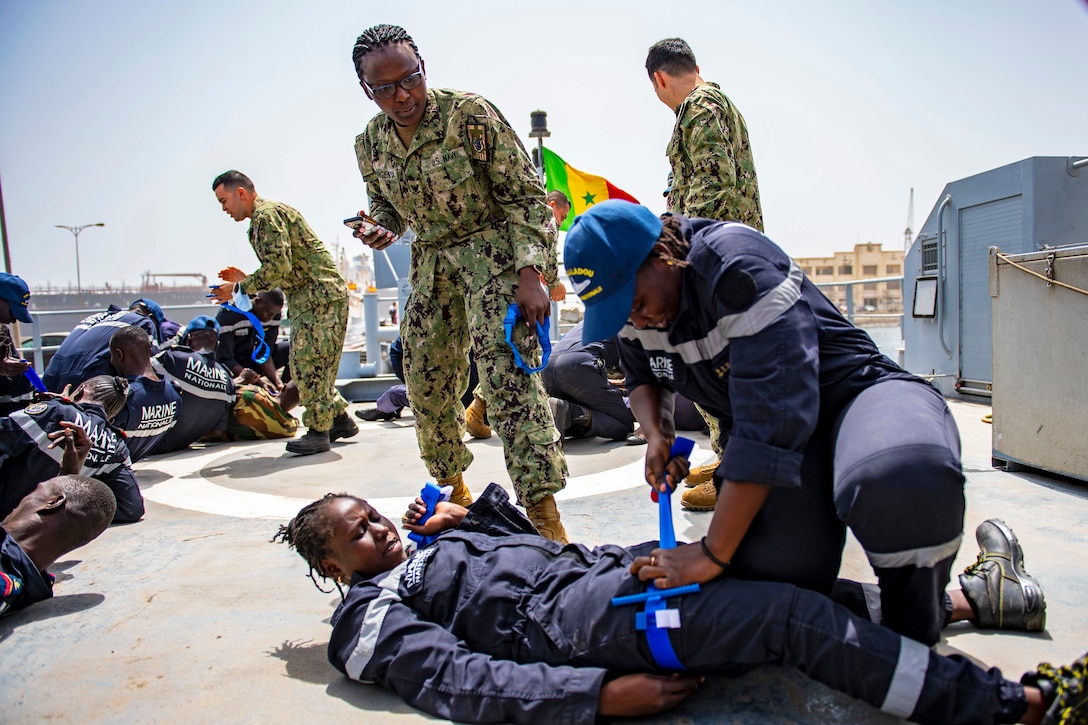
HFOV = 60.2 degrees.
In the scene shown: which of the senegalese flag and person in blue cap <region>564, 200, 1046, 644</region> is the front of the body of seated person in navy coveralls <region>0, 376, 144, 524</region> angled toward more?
the senegalese flag

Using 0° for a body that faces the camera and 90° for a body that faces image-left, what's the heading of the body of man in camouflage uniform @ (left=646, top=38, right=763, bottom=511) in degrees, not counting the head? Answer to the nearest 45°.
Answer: approximately 135°

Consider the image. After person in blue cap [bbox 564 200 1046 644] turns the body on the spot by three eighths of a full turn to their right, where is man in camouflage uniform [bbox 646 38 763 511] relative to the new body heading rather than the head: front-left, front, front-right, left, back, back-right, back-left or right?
front

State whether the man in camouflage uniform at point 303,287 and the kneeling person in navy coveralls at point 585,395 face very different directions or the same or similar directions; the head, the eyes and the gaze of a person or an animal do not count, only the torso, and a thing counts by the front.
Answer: very different directions

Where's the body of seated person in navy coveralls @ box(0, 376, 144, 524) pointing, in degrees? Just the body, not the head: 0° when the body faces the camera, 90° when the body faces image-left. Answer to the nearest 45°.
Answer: approximately 135°
